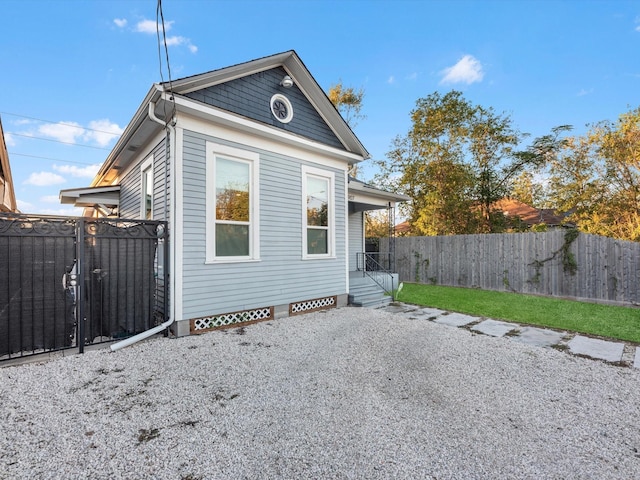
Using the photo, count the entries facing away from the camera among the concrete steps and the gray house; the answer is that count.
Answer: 0

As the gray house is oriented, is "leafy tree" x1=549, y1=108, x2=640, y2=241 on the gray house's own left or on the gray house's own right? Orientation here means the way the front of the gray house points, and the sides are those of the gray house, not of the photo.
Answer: on the gray house's own left

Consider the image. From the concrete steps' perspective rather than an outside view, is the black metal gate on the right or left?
on its right

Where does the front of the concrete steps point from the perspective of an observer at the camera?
facing the viewer and to the right of the viewer

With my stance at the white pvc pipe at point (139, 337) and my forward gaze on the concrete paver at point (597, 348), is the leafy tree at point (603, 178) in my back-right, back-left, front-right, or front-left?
front-left

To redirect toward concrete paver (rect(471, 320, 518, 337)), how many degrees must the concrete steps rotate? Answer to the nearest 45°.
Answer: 0° — it already faces it

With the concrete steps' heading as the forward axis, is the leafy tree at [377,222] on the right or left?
on its left

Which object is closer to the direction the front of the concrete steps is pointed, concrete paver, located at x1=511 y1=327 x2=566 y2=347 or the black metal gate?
the concrete paver
